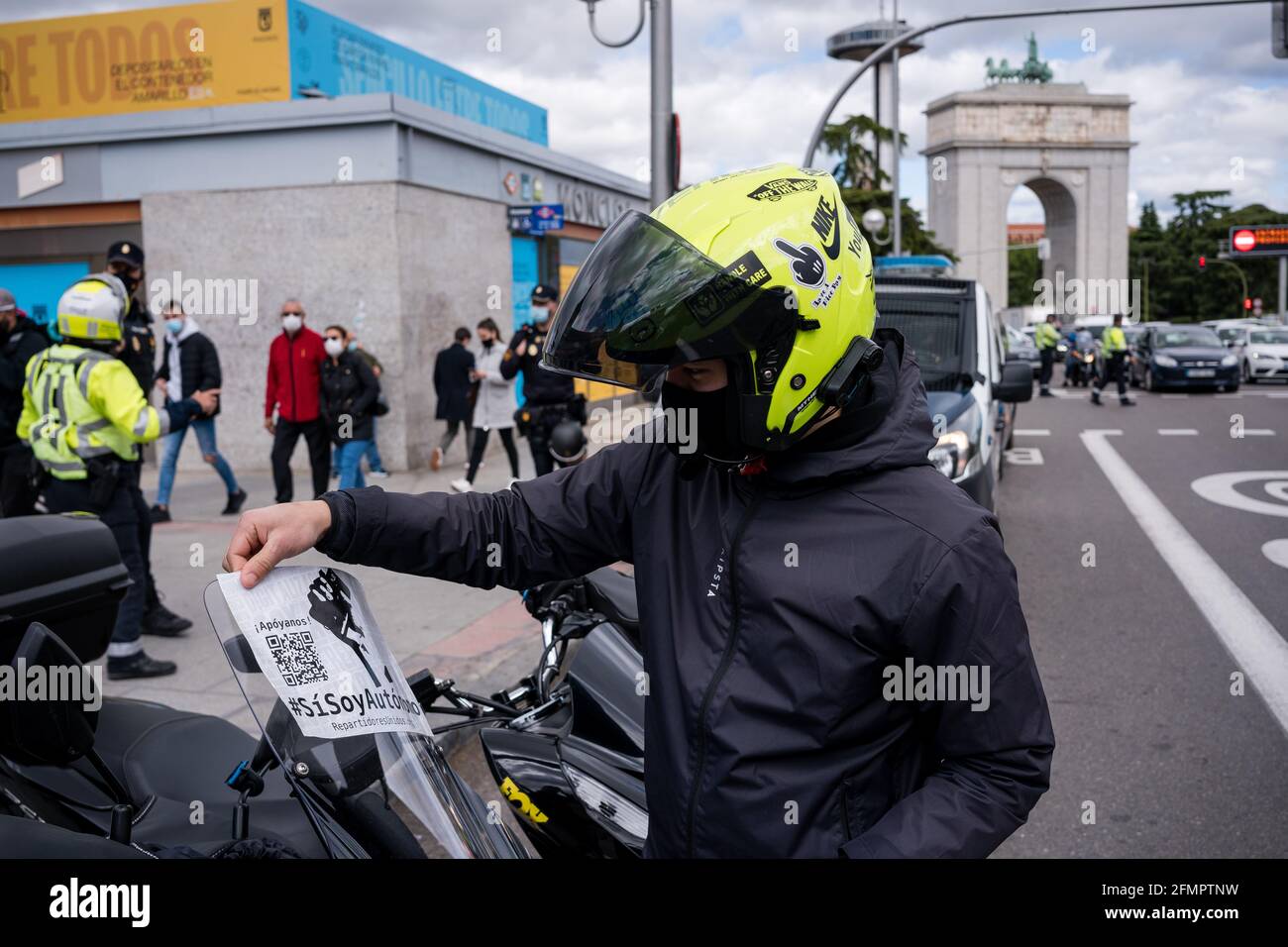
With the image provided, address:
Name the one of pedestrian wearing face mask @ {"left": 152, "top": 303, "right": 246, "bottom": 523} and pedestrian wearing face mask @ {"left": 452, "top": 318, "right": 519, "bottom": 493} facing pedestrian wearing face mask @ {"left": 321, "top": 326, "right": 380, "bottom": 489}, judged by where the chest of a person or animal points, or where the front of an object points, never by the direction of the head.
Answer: pedestrian wearing face mask @ {"left": 452, "top": 318, "right": 519, "bottom": 493}

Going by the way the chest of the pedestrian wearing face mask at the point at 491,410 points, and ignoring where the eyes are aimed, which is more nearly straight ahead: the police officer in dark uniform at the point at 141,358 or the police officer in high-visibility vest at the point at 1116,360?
the police officer in dark uniform

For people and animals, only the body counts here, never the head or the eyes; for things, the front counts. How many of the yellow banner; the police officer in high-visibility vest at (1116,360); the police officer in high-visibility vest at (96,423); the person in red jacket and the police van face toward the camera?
3

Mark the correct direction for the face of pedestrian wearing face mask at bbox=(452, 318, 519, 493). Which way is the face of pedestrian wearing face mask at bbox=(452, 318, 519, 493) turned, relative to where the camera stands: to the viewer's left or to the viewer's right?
to the viewer's left

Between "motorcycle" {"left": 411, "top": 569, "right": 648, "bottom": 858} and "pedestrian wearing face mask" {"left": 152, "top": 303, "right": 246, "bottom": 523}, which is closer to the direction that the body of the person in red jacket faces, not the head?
the motorcycle

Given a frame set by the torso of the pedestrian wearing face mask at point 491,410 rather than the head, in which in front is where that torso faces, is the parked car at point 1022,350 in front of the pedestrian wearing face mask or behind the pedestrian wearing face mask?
behind

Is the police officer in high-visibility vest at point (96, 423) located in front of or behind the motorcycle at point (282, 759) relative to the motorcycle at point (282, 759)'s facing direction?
behind

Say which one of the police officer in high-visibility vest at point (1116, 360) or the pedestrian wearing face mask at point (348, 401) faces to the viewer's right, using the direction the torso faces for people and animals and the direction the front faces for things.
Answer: the police officer in high-visibility vest

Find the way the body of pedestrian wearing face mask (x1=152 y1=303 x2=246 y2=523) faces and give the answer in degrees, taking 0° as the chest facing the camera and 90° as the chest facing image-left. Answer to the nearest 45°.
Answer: approximately 45°
